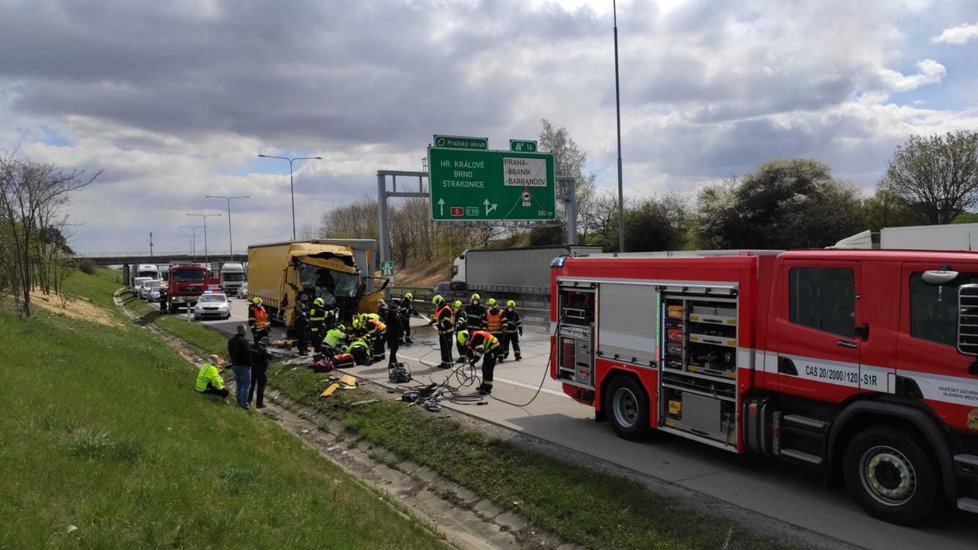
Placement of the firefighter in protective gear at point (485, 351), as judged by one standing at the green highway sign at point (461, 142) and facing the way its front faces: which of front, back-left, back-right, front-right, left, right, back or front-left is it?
front

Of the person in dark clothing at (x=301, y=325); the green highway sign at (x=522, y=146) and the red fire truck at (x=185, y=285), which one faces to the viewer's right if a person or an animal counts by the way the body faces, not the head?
the person in dark clothing

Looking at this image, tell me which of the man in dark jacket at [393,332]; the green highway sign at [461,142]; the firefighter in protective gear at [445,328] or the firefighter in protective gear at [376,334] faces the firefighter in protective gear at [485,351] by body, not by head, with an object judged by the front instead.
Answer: the green highway sign

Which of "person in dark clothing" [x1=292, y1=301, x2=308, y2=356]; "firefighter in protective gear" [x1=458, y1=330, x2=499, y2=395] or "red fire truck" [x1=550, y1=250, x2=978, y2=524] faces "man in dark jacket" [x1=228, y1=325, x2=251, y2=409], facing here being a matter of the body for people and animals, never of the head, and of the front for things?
"firefighter in protective gear" [x1=458, y1=330, x2=499, y2=395]

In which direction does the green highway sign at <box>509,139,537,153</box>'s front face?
toward the camera

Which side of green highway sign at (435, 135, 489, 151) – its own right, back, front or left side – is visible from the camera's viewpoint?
front

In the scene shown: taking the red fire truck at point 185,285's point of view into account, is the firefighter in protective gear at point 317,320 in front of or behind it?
in front

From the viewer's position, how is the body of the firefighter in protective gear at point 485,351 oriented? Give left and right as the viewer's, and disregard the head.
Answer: facing to the left of the viewer

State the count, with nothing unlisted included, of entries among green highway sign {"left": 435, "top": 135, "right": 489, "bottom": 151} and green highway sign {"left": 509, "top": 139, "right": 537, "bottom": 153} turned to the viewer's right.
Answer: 0

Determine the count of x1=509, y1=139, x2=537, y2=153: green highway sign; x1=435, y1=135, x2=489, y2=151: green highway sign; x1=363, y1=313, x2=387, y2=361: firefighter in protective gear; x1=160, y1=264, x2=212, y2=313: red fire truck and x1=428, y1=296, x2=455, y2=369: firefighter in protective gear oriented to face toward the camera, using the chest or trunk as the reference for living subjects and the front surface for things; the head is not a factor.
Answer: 3

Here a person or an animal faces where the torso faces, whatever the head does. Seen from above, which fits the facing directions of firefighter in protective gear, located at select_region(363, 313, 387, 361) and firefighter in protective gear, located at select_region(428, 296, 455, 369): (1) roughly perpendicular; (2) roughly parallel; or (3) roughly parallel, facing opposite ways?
roughly parallel

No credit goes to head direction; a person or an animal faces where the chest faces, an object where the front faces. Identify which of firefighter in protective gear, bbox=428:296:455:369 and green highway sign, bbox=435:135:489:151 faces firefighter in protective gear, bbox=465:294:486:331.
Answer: the green highway sign
